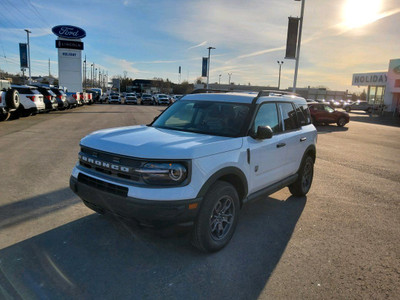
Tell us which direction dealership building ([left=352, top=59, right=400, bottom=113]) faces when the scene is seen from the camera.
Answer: facing the viewer and to the left of the viewer

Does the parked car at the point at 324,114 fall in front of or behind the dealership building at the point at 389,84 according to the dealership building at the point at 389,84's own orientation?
in front

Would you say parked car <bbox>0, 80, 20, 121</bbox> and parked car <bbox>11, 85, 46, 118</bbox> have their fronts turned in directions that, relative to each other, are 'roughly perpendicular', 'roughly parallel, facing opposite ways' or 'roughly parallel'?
roughly parallel

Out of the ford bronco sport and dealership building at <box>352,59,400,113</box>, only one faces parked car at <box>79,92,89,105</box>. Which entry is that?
the dealership building

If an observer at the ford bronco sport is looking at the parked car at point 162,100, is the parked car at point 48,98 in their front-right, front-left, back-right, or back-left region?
front-left

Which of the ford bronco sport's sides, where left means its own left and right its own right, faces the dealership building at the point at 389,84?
back

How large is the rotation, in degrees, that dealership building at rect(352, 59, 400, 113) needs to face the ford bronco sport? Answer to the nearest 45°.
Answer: approximately 45° to its left

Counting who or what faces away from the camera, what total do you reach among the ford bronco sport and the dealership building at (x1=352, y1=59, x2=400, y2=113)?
0

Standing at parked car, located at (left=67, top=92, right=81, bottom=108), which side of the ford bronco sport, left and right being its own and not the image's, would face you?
right
